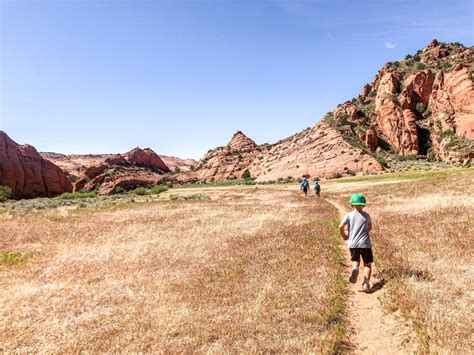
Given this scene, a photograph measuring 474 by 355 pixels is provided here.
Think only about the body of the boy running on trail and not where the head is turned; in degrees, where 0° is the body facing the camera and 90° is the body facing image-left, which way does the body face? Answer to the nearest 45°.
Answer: approximately 180°

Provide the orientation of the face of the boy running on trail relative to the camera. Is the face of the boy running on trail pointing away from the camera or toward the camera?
away from the camera

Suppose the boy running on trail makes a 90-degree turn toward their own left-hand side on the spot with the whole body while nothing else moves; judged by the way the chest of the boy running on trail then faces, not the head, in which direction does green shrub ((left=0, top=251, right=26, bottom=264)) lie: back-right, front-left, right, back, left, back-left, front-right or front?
front
